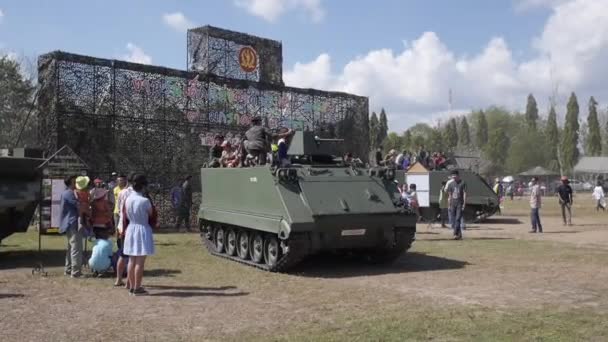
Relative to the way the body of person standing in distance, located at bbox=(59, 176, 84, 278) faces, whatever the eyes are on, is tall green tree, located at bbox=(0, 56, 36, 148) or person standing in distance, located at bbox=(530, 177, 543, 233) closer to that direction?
the person standing in distance

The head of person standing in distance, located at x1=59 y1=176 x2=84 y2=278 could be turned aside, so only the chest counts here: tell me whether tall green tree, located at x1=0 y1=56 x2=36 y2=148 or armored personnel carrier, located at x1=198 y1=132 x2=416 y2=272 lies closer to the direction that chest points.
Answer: the armored personnel carrier

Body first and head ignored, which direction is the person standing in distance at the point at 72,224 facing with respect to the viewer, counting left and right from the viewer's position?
facing to the right of the viewer

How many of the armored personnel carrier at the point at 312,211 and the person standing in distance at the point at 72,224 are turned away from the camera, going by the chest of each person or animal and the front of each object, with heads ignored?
0

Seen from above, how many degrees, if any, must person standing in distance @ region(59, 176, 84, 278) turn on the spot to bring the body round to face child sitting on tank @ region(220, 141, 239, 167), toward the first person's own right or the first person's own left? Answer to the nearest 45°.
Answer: approximately 45° to the first person's own left

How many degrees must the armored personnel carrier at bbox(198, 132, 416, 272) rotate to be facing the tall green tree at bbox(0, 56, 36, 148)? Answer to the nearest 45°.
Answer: approximately 180°

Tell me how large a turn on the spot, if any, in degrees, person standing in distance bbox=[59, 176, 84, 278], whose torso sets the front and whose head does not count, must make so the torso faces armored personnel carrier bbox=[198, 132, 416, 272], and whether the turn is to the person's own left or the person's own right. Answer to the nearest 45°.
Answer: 0° — they already face it

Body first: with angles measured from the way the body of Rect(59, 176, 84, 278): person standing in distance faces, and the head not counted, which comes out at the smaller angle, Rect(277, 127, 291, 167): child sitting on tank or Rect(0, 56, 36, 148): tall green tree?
the child sitting on tank

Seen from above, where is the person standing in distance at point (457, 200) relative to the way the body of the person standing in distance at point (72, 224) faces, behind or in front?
in front
